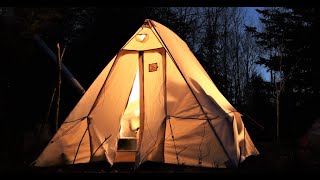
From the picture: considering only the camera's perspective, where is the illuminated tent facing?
facing the viewer
